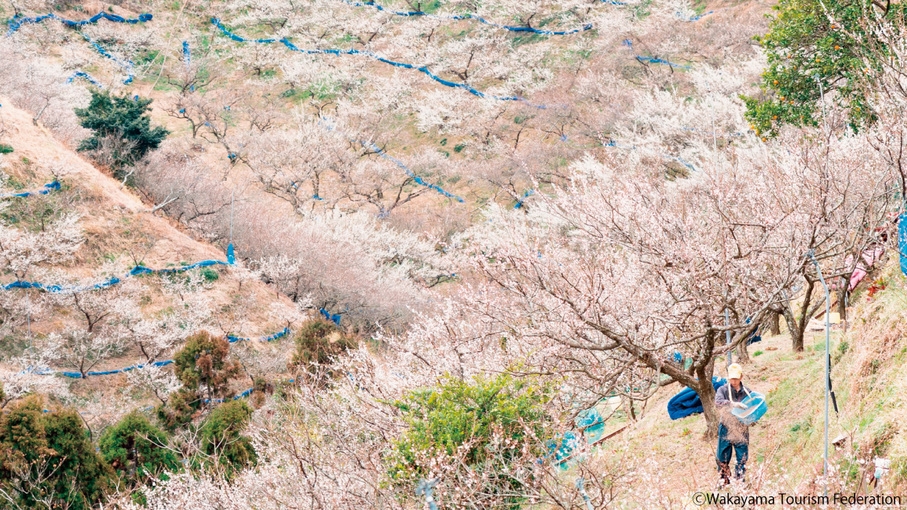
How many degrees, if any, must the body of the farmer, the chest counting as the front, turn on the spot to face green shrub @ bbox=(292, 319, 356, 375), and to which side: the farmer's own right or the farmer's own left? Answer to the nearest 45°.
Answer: approximately 135° to the farmer's own right

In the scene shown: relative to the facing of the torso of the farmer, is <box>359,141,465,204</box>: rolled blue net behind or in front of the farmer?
behind

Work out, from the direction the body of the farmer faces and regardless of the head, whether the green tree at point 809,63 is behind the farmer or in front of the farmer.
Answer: behind

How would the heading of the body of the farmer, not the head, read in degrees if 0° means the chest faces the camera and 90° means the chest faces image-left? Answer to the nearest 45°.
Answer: approximately 0°

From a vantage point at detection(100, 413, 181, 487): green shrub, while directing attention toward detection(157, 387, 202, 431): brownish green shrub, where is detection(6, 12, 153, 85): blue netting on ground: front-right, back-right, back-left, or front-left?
front-left

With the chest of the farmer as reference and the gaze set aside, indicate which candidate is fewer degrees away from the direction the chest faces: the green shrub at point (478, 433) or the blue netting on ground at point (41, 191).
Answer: the green shrub

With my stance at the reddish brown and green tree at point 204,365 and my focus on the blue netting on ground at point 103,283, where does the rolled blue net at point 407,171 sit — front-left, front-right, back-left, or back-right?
front-right

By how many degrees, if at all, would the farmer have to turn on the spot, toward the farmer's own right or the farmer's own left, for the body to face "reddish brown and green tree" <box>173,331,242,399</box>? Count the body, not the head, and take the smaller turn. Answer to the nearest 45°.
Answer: approximately 135° to the farmer's own right

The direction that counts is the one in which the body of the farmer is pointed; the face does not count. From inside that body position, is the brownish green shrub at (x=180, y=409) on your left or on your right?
on your right

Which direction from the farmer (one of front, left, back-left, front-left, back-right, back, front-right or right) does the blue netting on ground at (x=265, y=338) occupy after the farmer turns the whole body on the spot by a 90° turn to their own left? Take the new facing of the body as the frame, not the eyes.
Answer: back-left
